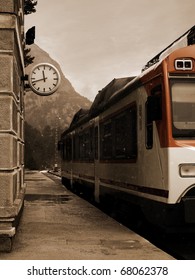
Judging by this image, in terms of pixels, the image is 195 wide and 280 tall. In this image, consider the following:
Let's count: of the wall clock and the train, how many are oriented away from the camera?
0

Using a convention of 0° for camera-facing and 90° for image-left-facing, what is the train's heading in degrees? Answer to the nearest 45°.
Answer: approximately 315°

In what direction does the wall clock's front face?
toward the camera
